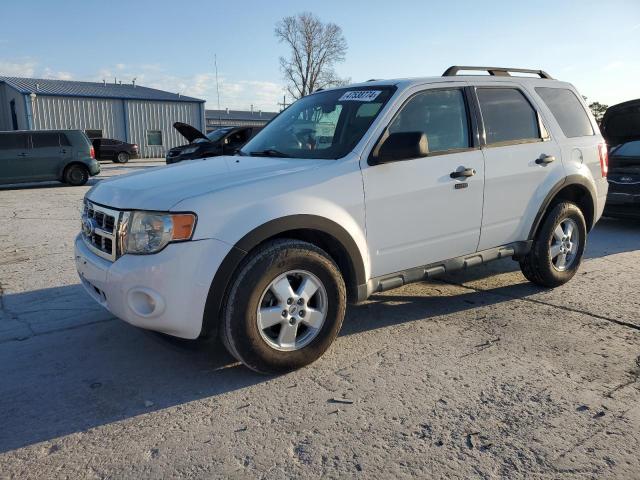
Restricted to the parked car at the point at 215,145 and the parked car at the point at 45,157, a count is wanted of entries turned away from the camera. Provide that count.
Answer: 0

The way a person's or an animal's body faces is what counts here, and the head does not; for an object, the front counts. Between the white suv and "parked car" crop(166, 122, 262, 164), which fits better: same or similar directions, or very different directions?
same or similar directions

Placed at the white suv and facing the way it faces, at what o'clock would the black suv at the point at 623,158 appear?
The black suv is roughly at 6 o'clock from the white suv.

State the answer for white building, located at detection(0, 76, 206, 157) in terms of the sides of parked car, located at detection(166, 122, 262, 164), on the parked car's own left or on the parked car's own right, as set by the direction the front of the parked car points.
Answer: on the parked car's own right

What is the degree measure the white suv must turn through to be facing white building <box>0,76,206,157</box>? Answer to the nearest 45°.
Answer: approximately 90° to its right

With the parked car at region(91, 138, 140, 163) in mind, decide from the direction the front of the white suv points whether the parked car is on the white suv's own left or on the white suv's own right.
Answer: on the white suv's own right

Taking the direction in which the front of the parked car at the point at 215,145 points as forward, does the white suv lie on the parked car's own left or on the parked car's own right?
on the parked car's own left

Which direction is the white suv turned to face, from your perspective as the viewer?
facing the viewer and to the left of the viewer
